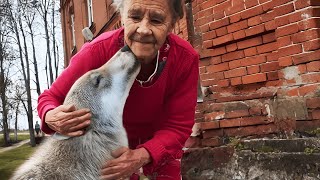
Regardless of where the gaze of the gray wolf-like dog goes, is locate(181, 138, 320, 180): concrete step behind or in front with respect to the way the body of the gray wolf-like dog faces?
in front

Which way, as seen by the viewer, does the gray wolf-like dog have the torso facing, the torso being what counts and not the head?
to the viewer's right

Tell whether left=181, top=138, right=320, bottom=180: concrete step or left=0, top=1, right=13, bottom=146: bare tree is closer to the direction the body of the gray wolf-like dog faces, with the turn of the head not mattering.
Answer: the concrete step
